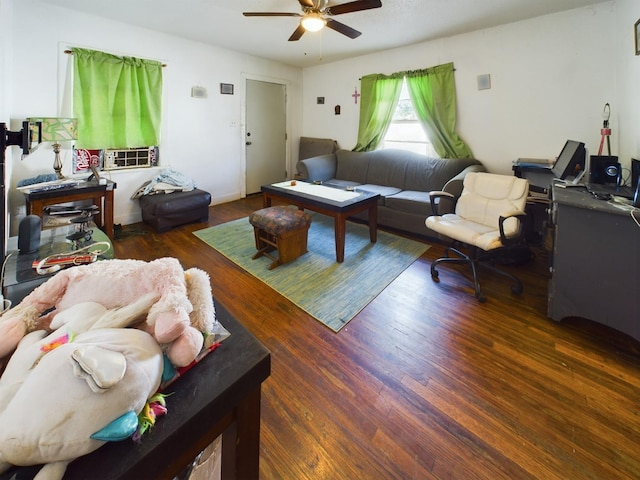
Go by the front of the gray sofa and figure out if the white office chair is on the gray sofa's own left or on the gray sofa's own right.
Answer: on the gray sofa's own left

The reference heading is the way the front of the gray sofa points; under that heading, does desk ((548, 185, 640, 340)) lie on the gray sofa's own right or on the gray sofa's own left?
on the gray sofa's own left

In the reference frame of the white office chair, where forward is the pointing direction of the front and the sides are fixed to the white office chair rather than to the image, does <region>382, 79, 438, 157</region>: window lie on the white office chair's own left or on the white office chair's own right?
on the white office chair's own right

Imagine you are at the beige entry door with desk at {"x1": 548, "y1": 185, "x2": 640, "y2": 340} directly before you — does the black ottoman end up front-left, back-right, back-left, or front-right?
front-right

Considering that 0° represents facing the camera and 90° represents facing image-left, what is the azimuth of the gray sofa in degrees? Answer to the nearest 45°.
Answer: approximately 45°
